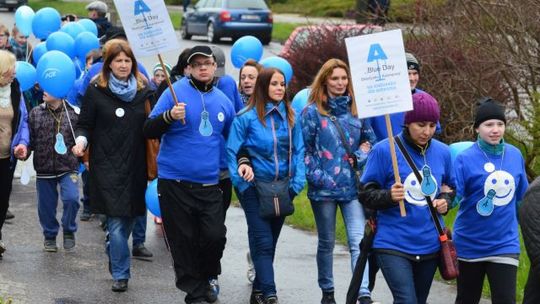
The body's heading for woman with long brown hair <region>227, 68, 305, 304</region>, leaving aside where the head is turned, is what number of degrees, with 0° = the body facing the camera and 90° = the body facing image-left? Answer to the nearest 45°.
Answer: approximately 315°

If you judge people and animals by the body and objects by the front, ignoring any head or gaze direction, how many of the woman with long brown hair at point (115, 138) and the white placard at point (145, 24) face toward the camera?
2

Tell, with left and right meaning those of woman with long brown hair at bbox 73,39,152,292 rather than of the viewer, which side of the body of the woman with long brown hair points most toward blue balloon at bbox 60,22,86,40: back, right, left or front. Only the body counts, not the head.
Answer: back

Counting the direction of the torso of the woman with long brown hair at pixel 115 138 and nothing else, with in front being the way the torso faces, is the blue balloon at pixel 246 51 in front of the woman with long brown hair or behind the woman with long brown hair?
behind

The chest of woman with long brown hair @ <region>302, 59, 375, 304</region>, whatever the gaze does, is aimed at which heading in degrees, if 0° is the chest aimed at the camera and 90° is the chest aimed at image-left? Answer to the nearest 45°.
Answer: approximately 315°

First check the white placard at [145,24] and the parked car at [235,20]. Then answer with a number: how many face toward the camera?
1

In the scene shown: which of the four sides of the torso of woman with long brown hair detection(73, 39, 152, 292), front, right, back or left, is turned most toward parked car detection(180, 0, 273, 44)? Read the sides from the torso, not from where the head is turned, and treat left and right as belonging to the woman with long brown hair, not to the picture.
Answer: back

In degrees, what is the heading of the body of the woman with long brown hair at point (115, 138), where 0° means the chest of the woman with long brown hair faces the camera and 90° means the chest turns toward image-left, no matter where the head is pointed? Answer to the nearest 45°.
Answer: approximately 0°

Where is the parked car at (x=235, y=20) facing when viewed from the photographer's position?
facing away from the viewer and to the left of the viewer
